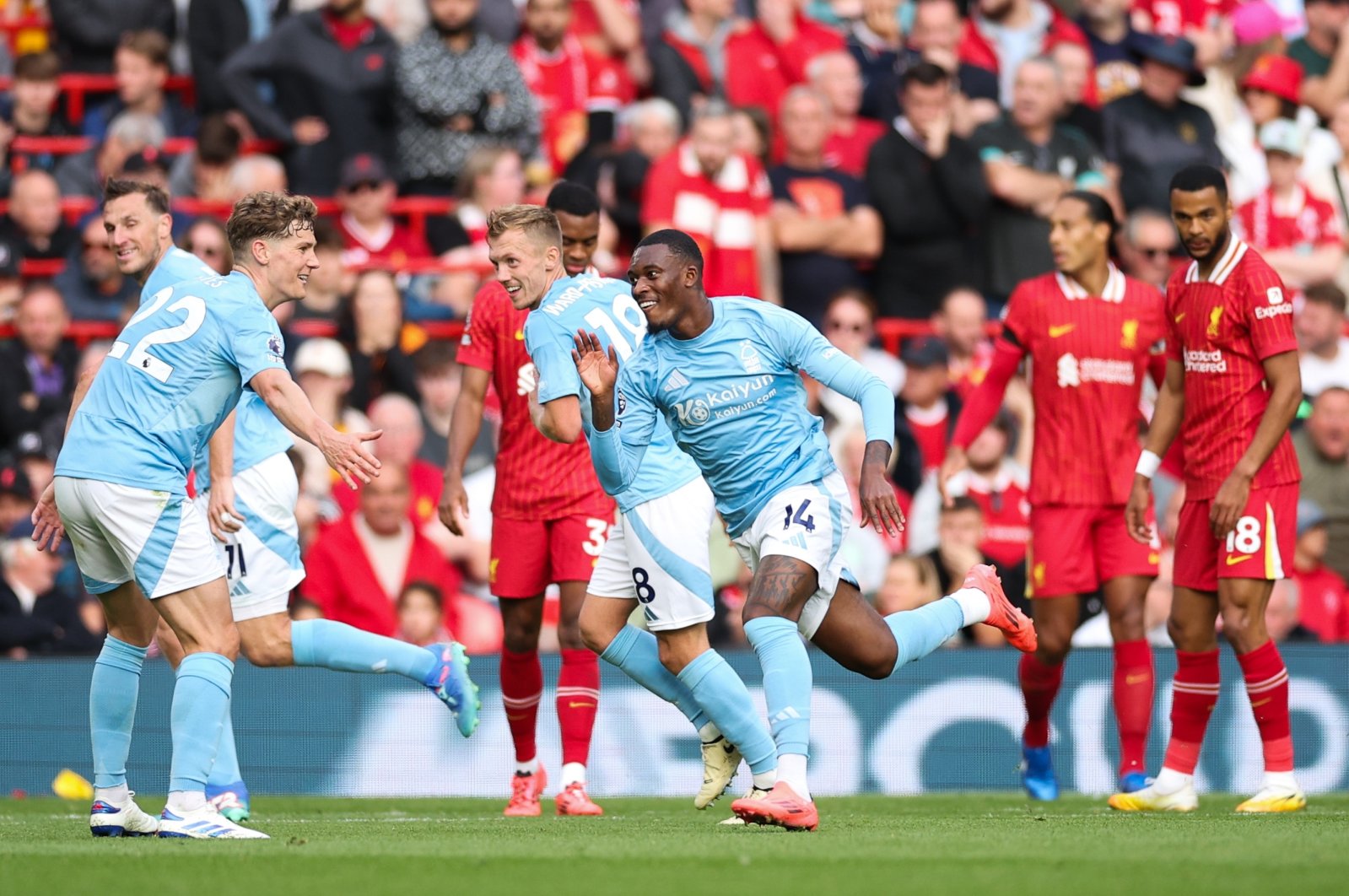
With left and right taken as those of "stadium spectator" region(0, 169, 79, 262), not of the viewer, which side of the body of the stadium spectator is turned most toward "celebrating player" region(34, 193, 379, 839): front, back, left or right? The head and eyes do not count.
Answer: front

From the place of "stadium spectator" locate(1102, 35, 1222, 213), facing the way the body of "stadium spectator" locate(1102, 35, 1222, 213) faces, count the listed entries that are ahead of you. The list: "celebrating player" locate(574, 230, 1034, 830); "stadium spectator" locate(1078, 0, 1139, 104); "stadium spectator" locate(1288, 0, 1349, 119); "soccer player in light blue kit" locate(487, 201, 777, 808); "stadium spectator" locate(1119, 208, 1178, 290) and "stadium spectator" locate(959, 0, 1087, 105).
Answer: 3

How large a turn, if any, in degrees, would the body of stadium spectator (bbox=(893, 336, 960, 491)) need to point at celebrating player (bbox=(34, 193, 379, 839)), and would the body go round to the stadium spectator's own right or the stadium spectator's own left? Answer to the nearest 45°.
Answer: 0° — they already face them

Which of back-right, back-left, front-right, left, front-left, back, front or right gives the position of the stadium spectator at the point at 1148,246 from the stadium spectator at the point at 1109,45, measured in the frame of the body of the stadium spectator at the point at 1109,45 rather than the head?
front

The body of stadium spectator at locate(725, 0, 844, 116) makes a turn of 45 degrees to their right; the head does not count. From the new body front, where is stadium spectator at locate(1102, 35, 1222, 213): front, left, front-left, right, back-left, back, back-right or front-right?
back-left

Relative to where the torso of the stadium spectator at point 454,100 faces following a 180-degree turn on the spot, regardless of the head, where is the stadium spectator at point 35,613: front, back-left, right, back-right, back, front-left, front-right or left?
back-left

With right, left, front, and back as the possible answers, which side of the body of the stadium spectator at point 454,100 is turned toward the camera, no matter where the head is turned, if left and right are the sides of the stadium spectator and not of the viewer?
front

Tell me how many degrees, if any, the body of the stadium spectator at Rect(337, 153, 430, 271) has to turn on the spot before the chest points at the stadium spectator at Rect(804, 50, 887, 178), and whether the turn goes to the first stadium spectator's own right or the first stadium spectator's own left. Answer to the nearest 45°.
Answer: approximately 90° to the first stadium spectator's own left

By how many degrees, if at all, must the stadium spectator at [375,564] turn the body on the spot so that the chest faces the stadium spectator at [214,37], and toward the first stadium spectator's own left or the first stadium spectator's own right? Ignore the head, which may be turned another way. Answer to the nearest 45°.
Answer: approximately 180°

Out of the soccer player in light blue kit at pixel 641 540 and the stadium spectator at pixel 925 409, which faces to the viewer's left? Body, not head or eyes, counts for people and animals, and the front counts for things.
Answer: the soccer player in light blue kit

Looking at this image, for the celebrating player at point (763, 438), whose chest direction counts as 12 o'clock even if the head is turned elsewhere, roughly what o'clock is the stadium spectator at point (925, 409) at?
The stadium spectator is roughly at 5 o'clock from the celebrating player.

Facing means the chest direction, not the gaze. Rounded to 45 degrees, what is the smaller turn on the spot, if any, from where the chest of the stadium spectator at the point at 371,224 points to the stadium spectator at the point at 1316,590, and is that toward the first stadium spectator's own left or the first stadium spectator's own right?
approximately 45° to the first stadium spectator's own left

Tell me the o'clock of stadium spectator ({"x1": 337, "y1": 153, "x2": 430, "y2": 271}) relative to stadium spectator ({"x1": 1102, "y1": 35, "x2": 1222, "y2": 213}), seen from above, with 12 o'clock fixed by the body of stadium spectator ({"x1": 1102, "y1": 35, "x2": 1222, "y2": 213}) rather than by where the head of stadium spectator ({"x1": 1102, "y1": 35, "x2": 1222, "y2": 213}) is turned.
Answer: stadium spectator ({"x1": 337, "y1": 153, "x2": 430, "y2": 271}) is roughly at 2 o'clock from stadium spectator ({"x1": 1102, "y1": 35, "x2": 1222, "y2": 213}).
